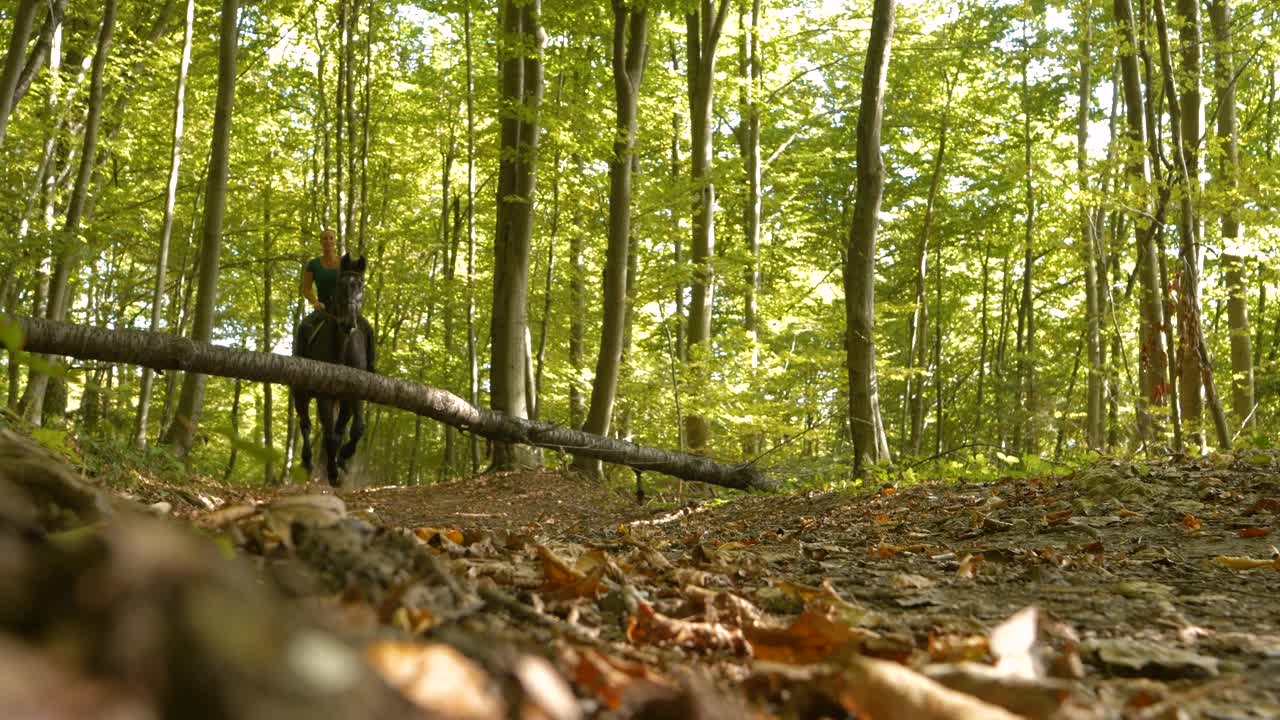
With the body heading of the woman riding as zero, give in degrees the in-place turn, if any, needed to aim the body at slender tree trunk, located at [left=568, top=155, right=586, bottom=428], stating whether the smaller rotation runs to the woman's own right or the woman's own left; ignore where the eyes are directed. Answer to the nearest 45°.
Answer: approximately 90° to the woman's own left

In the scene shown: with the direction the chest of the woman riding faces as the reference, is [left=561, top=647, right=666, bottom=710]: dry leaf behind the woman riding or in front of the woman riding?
in front

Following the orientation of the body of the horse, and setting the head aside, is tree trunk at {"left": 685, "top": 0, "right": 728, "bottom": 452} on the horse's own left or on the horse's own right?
on the horse's own left

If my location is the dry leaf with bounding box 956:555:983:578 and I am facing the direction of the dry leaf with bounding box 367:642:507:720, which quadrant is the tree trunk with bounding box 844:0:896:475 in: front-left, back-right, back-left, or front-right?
back-right

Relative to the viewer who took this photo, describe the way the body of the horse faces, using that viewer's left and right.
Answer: facing the viewer and to the right of the viewer

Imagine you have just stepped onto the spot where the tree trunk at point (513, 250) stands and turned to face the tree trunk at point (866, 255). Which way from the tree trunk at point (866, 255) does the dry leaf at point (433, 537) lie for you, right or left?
right

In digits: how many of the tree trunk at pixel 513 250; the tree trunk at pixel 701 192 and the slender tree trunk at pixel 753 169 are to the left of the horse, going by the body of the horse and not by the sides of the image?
3

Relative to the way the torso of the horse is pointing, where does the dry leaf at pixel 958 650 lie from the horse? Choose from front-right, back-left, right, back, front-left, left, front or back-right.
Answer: front-right

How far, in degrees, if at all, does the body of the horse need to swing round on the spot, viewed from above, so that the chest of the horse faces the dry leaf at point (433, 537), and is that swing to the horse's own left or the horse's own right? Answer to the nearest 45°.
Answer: approximately 45° to the horse's own right

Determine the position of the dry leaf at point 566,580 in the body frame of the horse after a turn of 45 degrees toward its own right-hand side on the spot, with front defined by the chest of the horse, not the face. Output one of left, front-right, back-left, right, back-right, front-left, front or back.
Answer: front

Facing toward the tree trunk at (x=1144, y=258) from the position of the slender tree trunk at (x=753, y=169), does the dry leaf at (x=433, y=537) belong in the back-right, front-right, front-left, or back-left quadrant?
front-right
